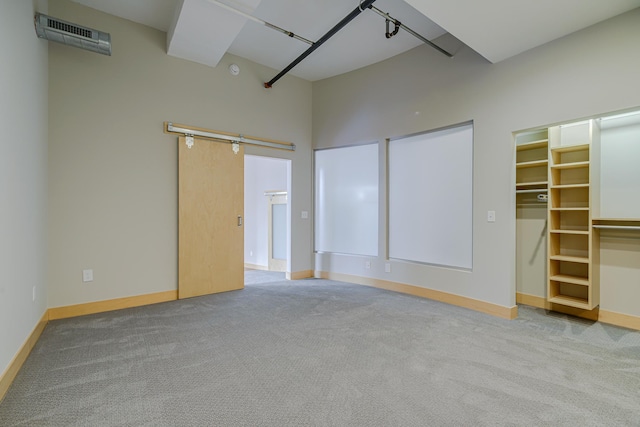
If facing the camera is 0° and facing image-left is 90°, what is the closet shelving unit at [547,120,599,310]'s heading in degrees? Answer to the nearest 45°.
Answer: approximately 45°

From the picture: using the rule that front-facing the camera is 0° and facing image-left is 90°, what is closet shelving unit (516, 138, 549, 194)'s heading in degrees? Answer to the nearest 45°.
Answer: approximately 45°

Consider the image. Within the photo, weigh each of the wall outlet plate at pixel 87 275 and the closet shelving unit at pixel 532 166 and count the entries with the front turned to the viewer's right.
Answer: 0

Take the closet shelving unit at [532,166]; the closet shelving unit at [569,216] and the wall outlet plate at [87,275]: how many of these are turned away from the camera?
0

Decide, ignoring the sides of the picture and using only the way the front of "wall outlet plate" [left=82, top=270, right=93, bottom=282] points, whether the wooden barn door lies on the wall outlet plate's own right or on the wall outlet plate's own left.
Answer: on the wall outlet plate's own left

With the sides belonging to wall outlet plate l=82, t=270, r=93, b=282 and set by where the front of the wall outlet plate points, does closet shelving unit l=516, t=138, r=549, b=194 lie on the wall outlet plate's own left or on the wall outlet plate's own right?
on the wall outlet plate's own left
